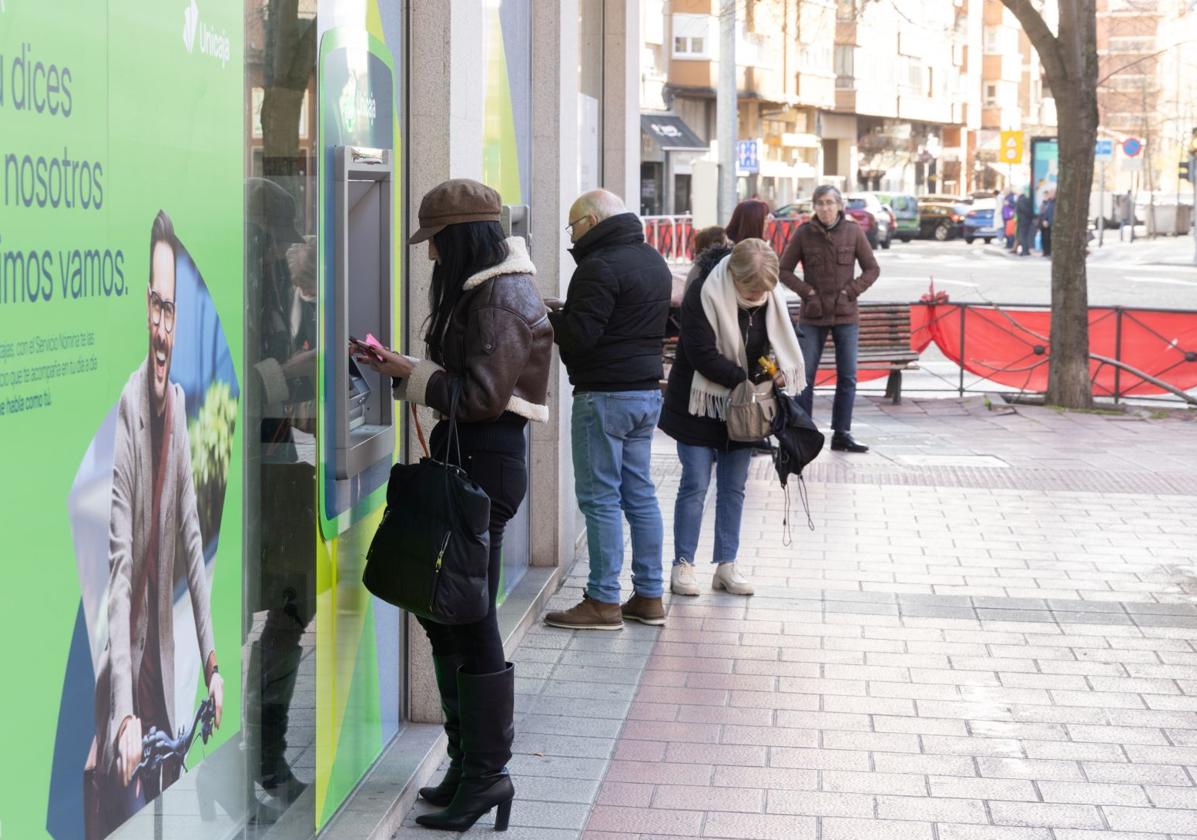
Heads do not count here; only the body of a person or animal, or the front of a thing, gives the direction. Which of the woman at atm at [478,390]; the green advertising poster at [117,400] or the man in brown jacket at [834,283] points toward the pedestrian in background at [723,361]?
the man in brown jacket

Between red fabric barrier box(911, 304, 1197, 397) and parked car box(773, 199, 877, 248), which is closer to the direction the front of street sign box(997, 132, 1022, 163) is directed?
the red fabric barrier

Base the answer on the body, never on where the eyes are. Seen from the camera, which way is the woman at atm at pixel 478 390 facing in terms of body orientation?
to the viewer's left

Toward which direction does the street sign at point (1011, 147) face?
toward the camera

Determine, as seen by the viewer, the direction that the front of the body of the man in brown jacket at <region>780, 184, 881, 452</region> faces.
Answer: toward the camera

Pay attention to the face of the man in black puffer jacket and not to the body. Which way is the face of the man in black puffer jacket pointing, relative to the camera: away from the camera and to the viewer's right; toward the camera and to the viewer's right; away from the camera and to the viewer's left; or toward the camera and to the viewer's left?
away from the camera and to the viewer's left

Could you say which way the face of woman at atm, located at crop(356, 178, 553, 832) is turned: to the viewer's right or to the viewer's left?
to the viewer's left

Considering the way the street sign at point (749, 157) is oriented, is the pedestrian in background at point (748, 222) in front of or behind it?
in front

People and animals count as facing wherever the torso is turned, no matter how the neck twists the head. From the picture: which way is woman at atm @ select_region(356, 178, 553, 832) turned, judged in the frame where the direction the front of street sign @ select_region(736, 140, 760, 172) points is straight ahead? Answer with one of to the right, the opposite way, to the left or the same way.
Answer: to the right

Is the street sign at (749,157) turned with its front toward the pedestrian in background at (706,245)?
yes

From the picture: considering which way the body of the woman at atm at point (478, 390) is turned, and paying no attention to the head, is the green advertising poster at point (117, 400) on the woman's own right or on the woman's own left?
on the woman's own left

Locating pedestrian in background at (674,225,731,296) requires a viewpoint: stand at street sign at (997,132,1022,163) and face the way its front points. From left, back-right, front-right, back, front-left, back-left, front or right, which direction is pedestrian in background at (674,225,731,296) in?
front

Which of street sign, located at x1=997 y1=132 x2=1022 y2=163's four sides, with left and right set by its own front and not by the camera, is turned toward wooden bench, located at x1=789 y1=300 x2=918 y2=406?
front

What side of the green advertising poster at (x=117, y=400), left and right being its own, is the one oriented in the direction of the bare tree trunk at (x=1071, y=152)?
left

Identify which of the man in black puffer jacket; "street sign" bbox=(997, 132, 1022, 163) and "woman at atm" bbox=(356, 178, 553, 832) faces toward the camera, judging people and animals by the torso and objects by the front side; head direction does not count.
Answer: the street sign

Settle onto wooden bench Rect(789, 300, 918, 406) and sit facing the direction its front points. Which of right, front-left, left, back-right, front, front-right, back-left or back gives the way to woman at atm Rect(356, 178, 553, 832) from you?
front
